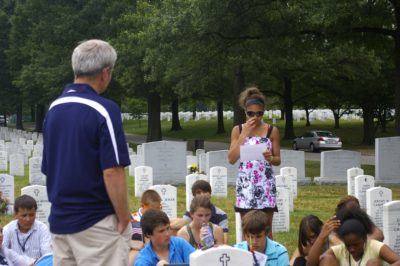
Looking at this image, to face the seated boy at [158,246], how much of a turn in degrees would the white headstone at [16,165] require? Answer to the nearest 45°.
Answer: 0° — it already faces them

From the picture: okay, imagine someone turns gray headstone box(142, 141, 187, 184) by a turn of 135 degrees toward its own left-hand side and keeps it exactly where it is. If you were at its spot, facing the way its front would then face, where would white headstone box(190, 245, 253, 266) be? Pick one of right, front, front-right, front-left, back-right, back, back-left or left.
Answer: back-right

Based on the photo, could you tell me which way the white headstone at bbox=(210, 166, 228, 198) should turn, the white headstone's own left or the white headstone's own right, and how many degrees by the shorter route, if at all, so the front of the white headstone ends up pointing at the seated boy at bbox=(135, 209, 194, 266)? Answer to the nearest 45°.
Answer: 0° — it already faces them

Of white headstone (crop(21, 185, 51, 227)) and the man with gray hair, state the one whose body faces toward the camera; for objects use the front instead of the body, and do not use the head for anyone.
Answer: the white headstone

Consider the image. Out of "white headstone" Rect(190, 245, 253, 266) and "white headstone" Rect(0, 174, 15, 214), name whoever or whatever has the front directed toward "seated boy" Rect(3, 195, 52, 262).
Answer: "white headstone" Rect(0, 174, 15, 214)

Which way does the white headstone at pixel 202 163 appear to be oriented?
toward the camera

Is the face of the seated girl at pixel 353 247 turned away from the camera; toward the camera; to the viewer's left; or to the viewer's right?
toward the camera

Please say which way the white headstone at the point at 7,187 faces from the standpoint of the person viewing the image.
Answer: facing the viewer

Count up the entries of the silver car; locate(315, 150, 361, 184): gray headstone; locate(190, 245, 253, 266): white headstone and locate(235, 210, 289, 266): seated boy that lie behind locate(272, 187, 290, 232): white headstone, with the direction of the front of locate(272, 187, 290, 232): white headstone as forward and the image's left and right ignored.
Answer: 2

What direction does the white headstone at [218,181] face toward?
toward the camera

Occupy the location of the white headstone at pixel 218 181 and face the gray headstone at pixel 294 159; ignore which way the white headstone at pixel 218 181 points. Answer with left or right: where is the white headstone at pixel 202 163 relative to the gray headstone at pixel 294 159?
left

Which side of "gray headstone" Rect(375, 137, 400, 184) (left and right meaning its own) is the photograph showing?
front

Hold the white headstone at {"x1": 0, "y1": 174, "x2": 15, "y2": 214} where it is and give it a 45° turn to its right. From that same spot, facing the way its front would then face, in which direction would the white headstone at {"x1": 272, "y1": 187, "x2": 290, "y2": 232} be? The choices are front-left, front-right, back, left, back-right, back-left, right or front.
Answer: left
